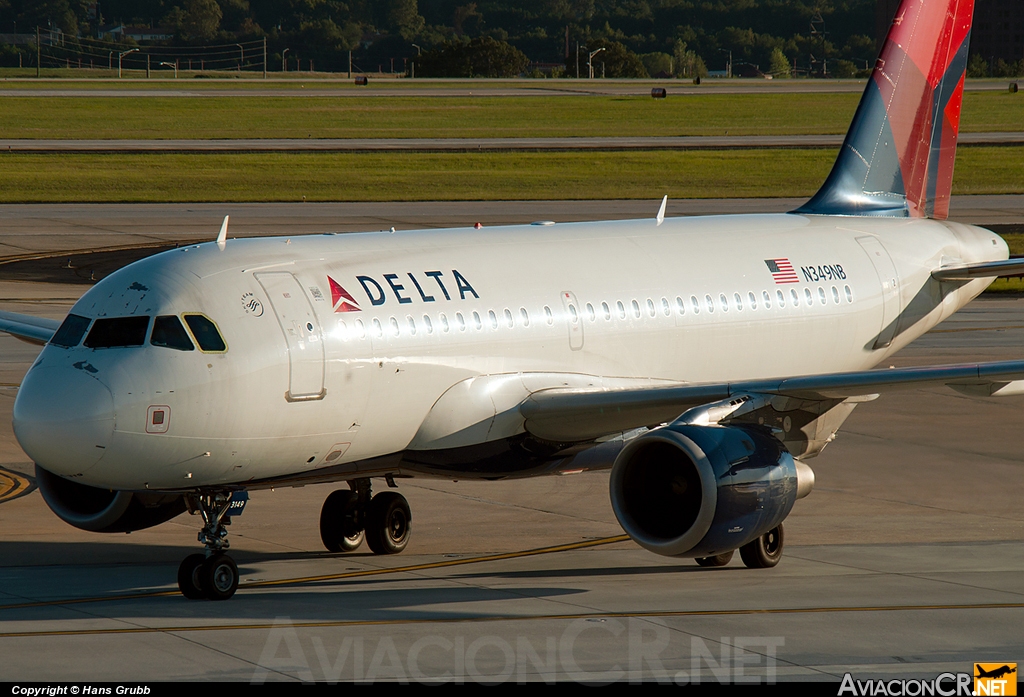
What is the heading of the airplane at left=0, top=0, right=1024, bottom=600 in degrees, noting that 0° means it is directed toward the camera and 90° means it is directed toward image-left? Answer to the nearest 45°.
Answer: approximately 45°
